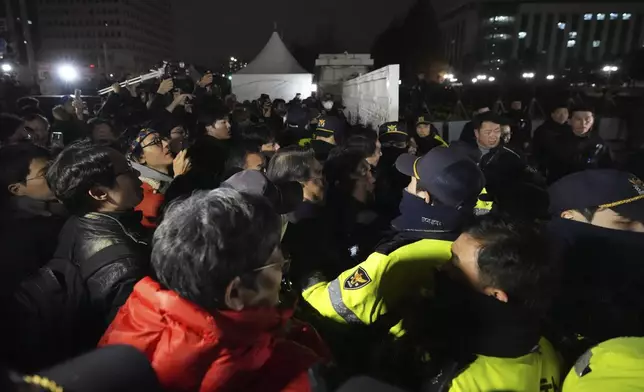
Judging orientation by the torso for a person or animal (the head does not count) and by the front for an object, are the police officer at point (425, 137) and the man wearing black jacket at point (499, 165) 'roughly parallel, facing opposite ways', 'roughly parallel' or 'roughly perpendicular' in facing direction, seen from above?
roughly parallel

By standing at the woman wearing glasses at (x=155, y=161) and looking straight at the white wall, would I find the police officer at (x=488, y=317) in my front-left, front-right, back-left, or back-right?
back-right

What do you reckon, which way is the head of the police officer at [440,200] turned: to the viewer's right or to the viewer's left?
to the viewer's left

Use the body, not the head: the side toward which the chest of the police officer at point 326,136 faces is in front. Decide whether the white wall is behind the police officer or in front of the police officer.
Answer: behind

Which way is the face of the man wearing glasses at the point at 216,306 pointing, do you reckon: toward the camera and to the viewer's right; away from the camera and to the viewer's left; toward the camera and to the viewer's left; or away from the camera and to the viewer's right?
away from the camera and to the viewer's right

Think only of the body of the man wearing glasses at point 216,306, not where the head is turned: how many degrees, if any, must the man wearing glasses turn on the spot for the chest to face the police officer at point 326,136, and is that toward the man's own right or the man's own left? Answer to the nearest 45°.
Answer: approximately 45° to the man's own left

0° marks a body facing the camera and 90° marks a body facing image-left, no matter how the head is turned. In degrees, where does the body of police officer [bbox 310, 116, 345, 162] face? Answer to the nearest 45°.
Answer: approximately 45°

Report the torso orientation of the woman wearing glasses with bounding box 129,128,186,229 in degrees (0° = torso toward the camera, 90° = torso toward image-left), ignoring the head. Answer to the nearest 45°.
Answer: approximately 270°

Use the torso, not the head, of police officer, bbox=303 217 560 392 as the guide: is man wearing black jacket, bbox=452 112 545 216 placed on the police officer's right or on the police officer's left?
on the police officer's right

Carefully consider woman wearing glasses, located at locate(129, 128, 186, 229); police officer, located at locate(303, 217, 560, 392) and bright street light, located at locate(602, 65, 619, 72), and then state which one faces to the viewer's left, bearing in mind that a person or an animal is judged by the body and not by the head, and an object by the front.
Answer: the police officer

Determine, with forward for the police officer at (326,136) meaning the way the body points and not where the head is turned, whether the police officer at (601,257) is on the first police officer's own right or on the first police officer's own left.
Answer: on the first police officer's own left

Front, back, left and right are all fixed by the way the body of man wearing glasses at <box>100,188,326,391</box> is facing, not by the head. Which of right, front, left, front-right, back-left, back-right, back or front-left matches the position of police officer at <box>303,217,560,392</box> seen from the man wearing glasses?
front-right

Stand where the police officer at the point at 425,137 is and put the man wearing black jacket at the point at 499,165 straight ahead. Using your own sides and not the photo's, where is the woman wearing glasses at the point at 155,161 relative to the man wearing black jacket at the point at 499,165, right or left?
right

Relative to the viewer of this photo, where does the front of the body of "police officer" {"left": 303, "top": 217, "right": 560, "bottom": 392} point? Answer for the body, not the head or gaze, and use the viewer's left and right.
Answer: facing to the left of the viewer

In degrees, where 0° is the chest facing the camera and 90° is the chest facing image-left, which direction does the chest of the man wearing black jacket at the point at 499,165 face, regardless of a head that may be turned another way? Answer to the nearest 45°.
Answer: approximately 45°
